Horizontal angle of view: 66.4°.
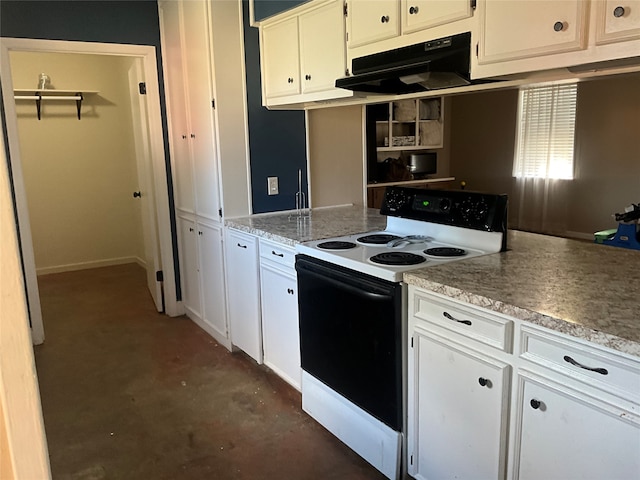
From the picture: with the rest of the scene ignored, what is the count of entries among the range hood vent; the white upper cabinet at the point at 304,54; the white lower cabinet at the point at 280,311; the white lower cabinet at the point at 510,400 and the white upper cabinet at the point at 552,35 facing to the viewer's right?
0

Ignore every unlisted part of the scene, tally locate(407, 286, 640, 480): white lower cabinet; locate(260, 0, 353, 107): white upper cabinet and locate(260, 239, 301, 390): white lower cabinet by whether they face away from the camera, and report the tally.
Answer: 0

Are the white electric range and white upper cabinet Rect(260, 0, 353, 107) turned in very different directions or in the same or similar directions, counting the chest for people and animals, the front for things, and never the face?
same or similar directions

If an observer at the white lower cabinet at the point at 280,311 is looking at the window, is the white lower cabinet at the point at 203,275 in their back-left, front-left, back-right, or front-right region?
front-left

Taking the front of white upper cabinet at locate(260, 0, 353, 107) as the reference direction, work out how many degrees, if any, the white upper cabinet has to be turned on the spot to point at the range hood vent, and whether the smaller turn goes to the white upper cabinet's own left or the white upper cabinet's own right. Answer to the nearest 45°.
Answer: approximately 90° to the white upper cabinet's own left

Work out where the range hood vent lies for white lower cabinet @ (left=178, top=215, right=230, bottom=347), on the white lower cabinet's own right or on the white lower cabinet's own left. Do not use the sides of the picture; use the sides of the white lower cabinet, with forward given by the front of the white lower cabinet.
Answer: on the white lower cabinet's own left

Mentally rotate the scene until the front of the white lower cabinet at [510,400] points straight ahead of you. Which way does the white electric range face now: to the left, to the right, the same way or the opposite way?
the same way

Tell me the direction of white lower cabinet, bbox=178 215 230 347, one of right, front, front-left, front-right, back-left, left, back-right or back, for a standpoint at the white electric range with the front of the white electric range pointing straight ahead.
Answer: right

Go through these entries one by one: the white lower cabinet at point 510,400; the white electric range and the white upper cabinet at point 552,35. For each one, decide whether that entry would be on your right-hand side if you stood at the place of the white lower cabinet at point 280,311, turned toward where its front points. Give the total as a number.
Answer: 0

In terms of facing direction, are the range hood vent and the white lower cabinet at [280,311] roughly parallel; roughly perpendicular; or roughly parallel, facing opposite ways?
roughly parallel

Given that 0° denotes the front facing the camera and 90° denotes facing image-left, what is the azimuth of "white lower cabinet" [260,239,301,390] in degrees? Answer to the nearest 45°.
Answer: approximately 45°

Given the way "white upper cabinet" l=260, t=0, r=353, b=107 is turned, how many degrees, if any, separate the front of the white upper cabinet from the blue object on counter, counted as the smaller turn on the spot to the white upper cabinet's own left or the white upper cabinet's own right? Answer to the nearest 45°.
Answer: approximately 135° to the white upper cabinet's own left

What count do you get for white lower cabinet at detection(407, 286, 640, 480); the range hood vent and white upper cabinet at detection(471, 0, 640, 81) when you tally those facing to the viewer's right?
0
